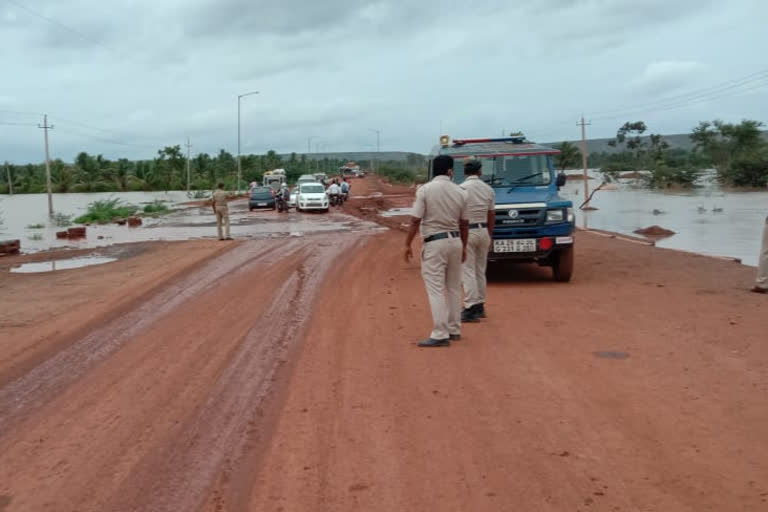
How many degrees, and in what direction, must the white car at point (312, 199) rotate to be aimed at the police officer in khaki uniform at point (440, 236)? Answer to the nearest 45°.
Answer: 0° — it already faces them

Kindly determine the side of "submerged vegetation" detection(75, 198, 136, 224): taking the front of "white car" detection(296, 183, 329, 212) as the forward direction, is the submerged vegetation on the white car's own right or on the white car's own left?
on the white car's own right

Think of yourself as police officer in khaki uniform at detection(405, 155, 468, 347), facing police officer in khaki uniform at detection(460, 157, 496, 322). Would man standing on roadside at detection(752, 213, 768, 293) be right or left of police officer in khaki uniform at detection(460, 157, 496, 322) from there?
right

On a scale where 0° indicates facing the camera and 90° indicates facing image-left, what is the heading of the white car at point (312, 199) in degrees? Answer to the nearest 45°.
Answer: approximately 0°

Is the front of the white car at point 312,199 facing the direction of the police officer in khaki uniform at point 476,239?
yes
